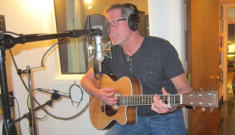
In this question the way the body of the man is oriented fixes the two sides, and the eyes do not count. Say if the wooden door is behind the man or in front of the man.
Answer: behind

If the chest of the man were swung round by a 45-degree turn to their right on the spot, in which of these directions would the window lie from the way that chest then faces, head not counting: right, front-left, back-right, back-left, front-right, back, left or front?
front-right

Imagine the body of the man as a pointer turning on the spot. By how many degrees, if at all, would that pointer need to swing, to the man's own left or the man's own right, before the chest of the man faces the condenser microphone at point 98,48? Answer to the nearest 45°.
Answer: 0° — they already face it

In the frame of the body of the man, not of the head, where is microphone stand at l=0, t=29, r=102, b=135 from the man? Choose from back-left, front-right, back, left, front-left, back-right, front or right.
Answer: front

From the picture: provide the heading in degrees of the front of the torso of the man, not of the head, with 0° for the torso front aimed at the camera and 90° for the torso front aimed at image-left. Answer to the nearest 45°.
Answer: approximately 45°

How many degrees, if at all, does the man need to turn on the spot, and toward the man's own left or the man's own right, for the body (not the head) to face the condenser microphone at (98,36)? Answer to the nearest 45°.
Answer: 0° — they already face it
